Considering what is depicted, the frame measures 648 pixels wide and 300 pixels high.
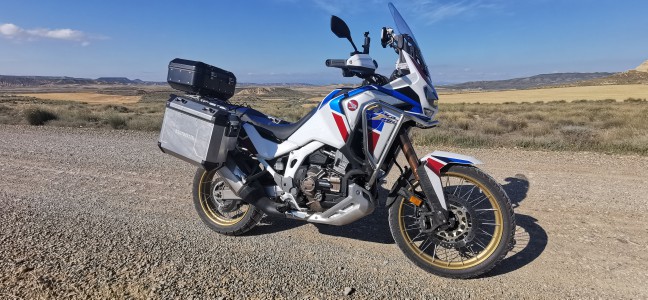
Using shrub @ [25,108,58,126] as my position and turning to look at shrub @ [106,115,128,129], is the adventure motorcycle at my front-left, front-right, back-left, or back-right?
front-right

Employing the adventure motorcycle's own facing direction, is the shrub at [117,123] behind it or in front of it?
behind

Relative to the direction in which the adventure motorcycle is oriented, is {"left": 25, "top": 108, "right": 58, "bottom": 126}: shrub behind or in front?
behind

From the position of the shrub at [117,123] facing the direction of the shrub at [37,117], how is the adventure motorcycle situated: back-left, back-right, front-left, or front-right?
back-left

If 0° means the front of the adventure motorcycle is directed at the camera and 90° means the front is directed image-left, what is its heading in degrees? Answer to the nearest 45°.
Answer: approximately 315°
